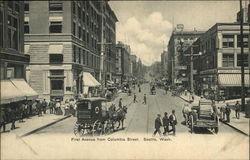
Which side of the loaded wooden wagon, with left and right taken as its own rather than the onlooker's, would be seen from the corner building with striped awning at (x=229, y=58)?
front

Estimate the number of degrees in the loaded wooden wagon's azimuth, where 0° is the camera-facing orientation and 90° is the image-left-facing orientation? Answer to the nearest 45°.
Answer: approximately 180°
